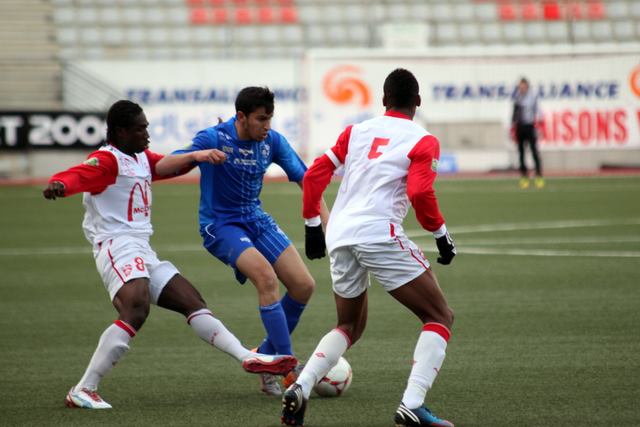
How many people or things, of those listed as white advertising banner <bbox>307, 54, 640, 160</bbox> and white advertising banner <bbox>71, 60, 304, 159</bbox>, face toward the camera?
2

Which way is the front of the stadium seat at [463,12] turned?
toward the camera

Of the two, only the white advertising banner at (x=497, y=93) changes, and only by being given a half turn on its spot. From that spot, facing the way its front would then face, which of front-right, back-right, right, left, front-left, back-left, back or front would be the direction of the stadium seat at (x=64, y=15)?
left

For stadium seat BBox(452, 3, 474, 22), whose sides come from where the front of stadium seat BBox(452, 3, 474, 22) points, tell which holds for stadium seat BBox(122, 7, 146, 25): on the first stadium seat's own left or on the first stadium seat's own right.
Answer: on the first stadium seat's own right

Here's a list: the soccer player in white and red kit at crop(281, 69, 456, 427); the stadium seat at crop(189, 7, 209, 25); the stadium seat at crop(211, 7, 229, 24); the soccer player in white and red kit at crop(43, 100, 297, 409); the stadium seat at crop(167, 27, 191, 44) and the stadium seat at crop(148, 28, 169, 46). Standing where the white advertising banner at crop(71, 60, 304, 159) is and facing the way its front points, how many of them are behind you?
4

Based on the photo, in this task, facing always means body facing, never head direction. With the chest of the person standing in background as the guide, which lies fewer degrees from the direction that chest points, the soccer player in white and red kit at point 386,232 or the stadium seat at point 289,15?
the soccer player in white and red kit

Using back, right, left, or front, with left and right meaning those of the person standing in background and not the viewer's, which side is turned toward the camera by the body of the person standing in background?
front

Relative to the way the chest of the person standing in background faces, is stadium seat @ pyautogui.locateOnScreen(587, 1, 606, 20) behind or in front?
behind

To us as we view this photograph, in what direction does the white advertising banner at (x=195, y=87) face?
facing the viewer

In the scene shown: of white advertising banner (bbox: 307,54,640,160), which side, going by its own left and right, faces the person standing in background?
front

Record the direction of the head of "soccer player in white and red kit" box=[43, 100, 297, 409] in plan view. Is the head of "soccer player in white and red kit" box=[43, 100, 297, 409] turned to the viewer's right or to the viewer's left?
to the viewer's right

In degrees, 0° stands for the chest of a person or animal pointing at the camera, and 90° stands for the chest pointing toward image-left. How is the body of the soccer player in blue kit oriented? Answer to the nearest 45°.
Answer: approximately 315°

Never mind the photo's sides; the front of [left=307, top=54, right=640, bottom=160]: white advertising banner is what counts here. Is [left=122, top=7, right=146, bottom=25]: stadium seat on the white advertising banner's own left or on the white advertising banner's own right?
on the white advertising banner's own right

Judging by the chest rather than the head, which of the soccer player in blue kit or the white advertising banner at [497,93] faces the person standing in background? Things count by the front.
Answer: the white advertising banner

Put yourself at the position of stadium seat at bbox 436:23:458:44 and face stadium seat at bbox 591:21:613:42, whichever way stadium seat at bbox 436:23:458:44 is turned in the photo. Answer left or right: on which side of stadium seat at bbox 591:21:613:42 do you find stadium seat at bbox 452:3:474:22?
left

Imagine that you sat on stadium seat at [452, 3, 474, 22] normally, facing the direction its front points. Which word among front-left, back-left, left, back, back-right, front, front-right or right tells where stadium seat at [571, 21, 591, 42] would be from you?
left
